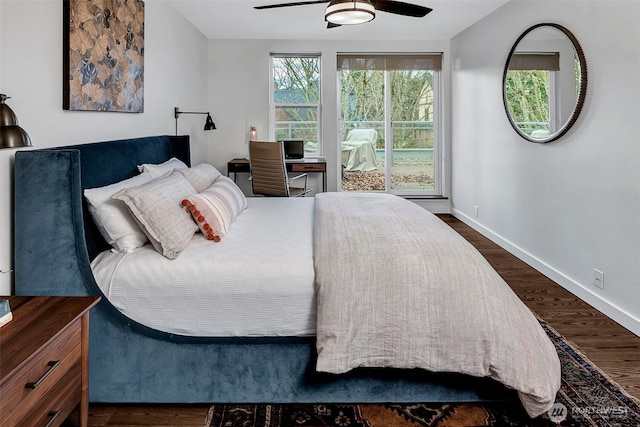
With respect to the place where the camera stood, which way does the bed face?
facing to the right of the viewer

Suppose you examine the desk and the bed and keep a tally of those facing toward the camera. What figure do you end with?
1

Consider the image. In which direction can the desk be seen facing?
toward the camera

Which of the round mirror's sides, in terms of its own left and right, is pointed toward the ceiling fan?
front

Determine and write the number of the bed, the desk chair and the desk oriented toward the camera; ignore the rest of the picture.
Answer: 1

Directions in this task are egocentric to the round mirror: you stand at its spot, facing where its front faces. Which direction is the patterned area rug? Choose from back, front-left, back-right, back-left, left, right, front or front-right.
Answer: front-left

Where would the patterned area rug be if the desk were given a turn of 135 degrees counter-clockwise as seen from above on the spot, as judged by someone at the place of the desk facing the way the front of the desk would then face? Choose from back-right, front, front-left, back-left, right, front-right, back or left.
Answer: back-right

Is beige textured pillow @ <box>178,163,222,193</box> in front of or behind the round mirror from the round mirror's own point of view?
in front

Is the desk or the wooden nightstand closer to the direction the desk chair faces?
the desk

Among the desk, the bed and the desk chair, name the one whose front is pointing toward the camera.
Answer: the desk
